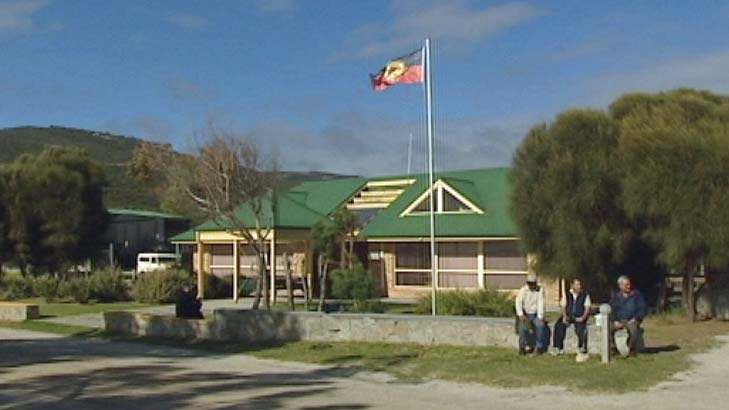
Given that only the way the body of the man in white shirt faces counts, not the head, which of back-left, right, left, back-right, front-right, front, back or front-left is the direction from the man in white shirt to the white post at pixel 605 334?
front-left

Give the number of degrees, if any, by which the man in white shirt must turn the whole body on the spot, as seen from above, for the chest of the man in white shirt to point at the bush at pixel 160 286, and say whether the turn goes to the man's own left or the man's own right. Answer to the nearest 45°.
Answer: approximately 135° to the man's own right

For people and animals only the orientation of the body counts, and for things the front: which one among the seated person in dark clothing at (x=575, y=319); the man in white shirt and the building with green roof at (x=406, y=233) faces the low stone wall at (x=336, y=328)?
the building with green roof

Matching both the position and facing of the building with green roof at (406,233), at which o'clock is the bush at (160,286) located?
The bush is roughly at 3 o'clock from the building with green roof.

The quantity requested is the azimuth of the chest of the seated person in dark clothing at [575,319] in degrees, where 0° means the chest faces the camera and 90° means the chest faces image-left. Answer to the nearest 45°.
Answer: approximately 0°

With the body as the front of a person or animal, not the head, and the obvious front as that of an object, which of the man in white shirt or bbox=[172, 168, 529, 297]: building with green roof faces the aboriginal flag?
the building with green roof

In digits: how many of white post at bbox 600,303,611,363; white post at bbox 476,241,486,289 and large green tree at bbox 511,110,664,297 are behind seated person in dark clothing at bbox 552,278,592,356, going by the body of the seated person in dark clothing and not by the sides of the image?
2

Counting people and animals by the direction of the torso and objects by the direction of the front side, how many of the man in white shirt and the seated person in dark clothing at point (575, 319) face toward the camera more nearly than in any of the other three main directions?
2
